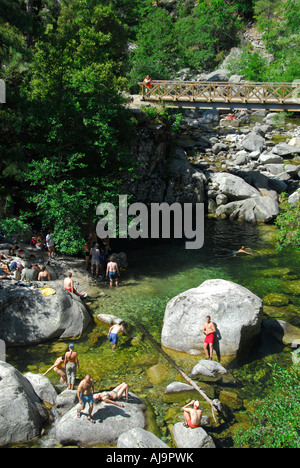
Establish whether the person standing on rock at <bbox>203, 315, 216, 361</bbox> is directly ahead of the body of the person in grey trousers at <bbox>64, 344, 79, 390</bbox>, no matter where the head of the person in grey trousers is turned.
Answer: no

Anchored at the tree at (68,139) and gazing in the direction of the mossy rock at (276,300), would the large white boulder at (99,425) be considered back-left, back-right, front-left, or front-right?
front-right
